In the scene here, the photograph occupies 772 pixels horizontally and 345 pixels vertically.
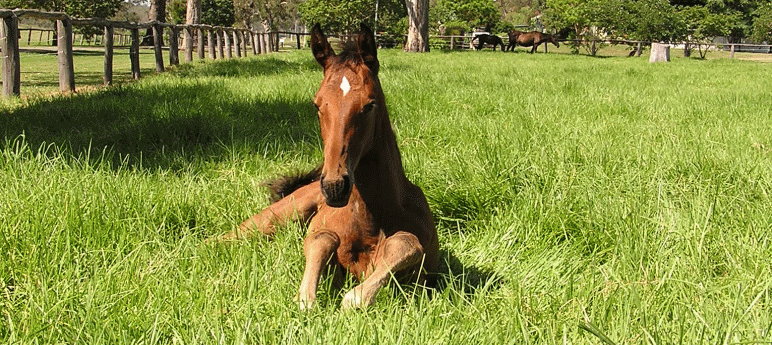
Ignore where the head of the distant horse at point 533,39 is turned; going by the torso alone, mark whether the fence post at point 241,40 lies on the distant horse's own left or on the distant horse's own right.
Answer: on the distant horse's own right

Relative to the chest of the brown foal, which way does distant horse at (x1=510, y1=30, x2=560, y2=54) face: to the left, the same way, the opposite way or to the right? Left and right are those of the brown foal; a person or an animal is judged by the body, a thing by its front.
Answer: to the left

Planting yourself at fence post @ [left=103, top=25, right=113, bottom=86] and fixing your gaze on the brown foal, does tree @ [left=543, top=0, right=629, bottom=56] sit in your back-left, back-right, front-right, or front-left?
back-left

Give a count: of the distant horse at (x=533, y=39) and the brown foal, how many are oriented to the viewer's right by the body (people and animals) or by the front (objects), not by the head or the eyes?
1

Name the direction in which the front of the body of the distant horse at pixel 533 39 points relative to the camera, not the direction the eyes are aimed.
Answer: to the viewer's right

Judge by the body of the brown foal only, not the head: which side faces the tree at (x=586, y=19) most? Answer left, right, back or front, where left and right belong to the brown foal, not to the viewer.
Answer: back

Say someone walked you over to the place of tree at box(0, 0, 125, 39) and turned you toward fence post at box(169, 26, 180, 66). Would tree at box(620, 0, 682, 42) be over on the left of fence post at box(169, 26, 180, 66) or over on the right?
left

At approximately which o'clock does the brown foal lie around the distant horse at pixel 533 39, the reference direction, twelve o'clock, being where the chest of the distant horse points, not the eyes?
The brown foal is roughly at 3 o'clock from the distant horse.
